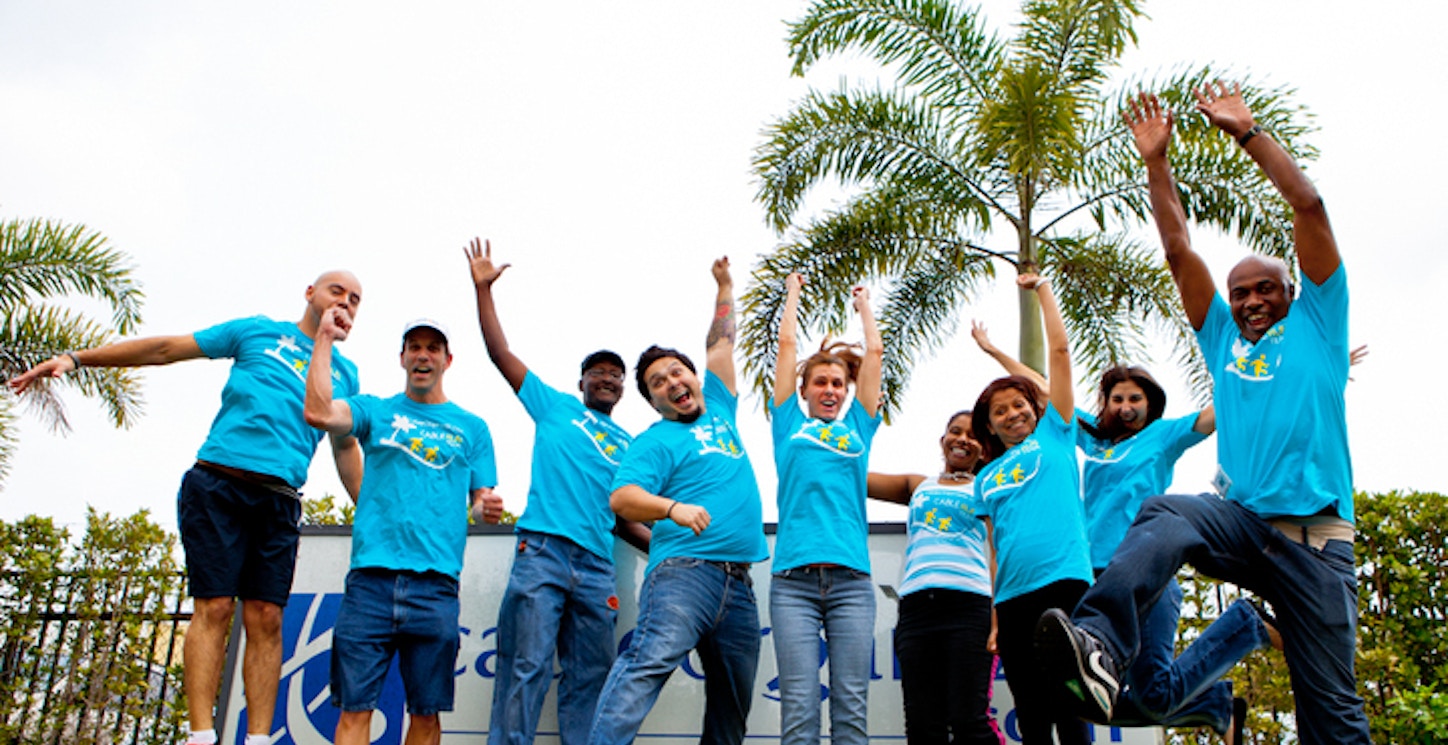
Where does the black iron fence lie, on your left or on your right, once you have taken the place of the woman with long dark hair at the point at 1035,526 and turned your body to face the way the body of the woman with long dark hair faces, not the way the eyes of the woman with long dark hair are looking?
on your right

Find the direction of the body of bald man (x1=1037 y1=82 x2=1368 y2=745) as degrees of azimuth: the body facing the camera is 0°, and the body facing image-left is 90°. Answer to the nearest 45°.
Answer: approximately 45°

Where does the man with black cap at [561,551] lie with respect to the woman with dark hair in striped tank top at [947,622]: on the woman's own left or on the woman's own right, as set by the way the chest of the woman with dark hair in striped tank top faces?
on the woman's own right

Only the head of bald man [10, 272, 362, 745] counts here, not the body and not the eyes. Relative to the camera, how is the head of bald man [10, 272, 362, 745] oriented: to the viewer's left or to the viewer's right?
to the viewer's right

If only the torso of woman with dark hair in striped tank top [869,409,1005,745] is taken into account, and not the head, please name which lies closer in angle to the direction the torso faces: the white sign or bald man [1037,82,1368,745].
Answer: the bald man

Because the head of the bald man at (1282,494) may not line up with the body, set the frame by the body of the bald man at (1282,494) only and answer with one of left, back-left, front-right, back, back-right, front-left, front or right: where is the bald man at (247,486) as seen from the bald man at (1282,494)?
front-right

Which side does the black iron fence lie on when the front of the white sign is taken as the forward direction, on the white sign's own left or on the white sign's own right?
on the white sign's own right

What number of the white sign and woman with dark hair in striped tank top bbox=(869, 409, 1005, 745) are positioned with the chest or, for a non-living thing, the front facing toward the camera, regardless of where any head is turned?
2

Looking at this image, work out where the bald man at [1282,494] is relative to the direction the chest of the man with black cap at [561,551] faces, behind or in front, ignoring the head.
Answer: in front

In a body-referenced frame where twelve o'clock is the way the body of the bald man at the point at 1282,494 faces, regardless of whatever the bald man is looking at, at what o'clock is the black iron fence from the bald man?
The black iron fence is roughly at 2 o'clock from the bald man.
